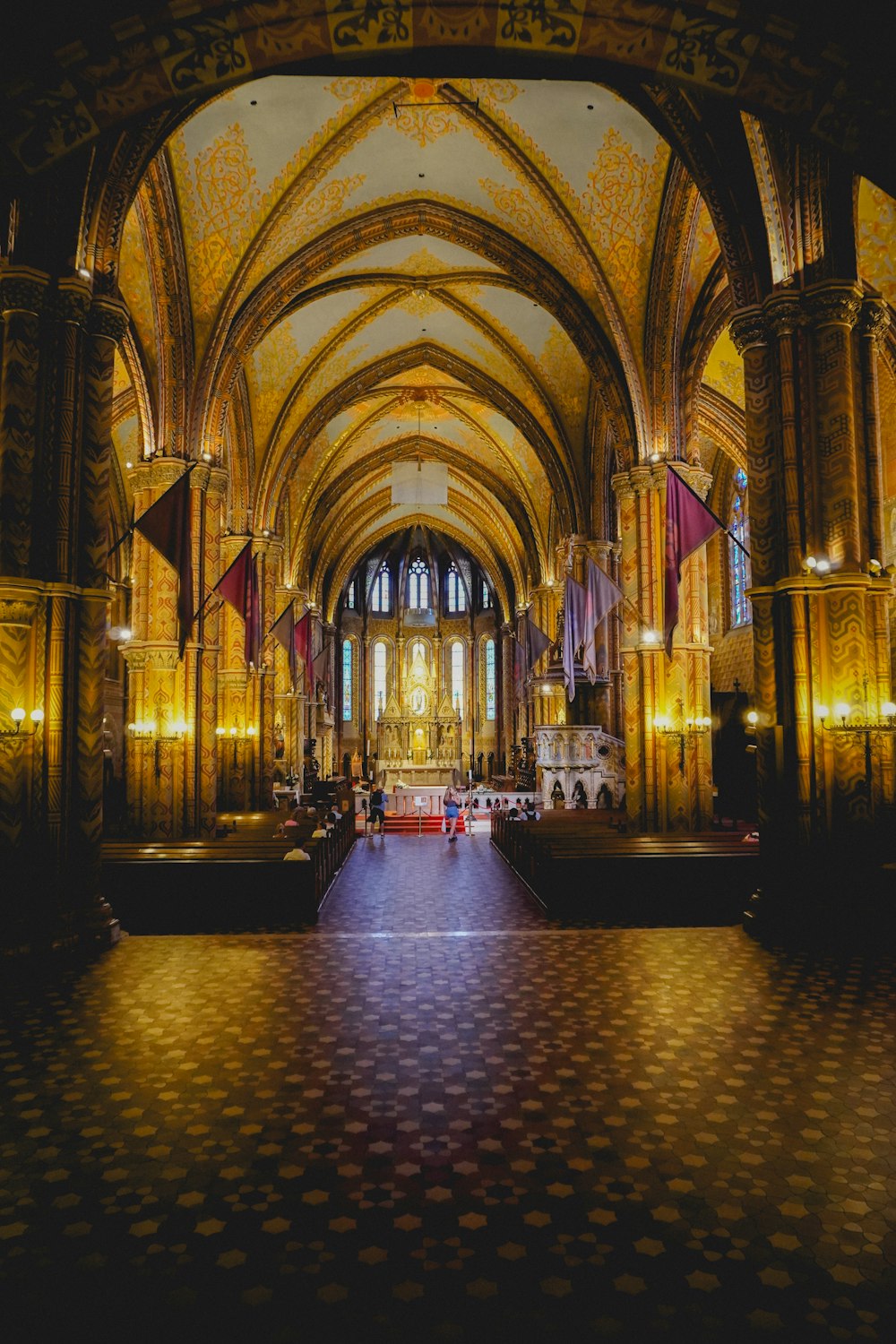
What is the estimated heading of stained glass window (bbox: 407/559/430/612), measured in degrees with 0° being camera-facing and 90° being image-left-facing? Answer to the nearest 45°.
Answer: approximately 0°

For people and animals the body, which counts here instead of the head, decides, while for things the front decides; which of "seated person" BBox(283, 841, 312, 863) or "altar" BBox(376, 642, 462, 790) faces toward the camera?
the altar

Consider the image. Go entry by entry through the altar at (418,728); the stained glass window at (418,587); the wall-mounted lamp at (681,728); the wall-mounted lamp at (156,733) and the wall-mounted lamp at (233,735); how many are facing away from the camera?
0

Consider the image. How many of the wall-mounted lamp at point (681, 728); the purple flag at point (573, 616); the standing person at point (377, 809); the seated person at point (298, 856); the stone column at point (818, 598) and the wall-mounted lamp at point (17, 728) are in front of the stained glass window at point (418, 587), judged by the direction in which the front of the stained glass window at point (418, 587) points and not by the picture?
6

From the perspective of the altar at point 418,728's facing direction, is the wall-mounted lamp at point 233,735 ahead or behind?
ahead

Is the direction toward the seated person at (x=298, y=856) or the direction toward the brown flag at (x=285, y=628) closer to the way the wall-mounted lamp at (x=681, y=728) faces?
the seated person

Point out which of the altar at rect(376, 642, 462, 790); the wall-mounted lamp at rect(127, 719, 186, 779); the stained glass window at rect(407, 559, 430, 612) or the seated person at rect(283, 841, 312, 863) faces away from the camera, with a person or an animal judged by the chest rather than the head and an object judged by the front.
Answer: the seated person

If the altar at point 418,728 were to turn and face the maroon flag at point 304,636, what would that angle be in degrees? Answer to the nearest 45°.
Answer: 0° — it already faces it

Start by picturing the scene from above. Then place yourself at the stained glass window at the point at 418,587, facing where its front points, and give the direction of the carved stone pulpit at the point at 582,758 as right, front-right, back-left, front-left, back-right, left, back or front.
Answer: front

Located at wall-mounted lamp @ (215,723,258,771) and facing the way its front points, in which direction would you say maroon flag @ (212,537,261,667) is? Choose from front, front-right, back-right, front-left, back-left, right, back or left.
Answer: front

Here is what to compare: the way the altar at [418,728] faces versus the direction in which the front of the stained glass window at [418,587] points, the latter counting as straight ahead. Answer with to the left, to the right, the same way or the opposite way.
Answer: the same way

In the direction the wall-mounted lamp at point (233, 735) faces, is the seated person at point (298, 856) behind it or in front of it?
in front
